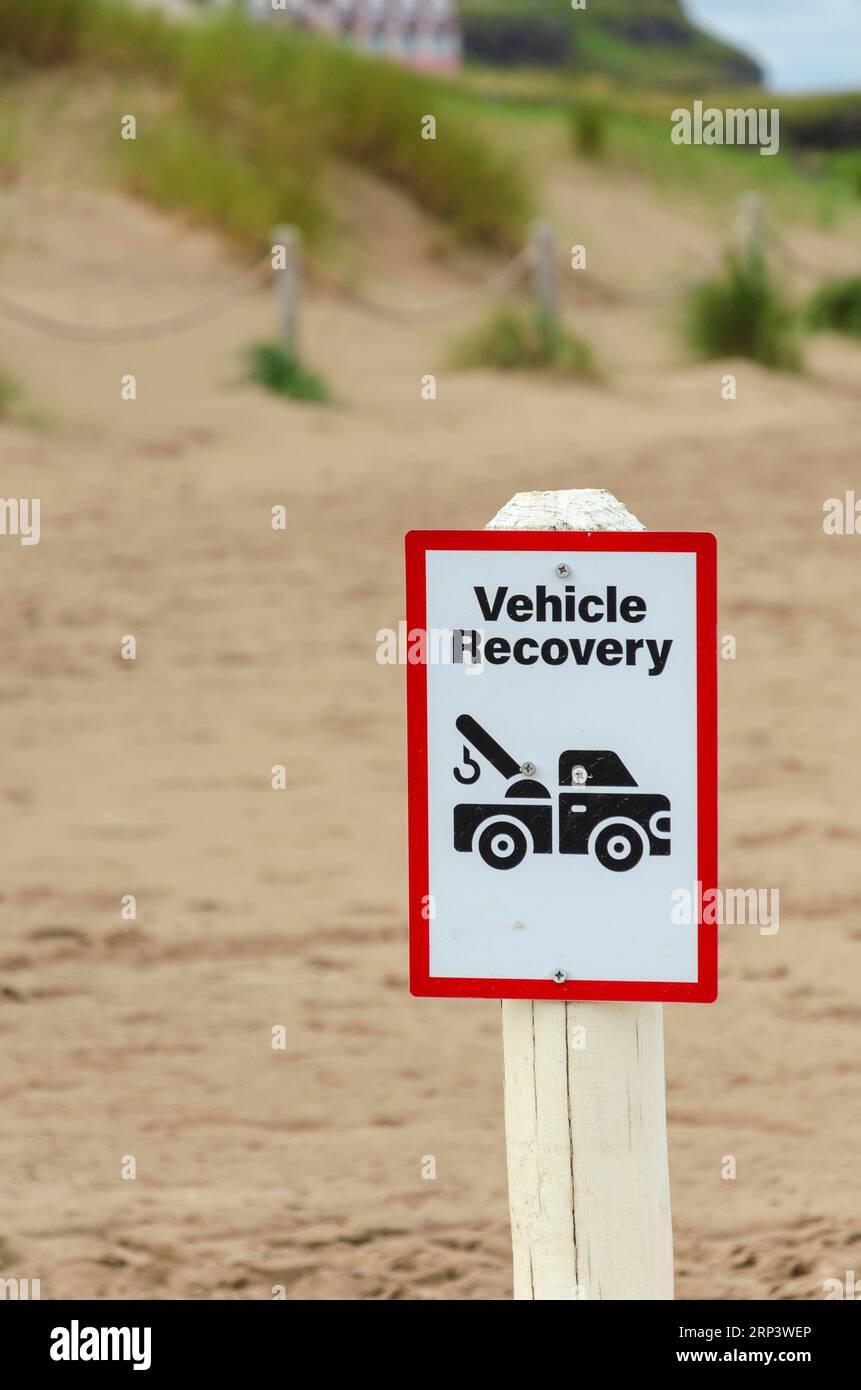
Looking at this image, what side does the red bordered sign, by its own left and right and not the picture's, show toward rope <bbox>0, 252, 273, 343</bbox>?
back

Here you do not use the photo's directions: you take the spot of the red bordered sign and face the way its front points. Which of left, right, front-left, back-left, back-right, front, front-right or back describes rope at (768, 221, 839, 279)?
back

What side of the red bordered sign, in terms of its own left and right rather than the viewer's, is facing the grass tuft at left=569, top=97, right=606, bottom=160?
back

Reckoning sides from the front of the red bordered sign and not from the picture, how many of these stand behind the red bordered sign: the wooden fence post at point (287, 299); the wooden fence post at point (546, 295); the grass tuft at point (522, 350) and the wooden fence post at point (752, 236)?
4

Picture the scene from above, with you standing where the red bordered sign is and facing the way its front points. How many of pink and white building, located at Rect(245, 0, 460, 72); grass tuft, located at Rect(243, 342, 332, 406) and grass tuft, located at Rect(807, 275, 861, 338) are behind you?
3

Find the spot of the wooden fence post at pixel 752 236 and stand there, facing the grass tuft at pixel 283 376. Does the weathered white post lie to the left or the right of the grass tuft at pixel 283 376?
left

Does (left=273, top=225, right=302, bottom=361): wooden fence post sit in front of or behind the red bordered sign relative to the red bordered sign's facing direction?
behind

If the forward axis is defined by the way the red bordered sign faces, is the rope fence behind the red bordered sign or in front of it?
behind

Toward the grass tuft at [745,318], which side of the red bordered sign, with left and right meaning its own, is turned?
back

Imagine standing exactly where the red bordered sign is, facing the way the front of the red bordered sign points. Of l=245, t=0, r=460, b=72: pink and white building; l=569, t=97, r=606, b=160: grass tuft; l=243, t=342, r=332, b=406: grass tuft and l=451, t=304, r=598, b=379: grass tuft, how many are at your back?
4

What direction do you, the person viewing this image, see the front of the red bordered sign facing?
facing the viewer

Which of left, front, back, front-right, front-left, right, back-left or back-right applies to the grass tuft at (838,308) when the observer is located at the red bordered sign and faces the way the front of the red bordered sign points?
back

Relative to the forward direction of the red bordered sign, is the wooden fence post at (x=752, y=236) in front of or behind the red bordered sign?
behind

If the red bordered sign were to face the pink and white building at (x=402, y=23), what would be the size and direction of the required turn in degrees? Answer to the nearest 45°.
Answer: approximately 180°
